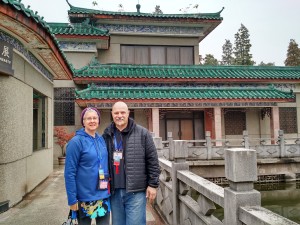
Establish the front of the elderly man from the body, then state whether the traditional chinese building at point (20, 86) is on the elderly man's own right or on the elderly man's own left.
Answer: on the elderly man's own right

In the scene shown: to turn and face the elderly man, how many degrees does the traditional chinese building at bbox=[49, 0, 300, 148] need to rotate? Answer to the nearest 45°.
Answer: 0° — it already faces them

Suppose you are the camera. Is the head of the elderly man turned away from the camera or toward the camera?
toward the camera

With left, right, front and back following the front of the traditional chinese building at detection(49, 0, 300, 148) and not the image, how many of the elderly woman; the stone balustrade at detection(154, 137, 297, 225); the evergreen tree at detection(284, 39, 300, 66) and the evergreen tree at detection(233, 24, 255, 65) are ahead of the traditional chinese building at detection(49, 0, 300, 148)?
2

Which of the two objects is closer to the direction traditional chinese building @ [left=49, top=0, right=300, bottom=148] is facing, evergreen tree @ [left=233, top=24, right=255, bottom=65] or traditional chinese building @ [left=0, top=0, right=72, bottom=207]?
the traditional chinese building

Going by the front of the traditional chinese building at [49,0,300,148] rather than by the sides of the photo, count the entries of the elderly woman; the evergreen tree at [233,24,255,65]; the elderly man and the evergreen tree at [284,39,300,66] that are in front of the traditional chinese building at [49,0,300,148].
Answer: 2

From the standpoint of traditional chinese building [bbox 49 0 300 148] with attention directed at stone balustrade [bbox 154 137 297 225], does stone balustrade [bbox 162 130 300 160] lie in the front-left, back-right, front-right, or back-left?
front-left

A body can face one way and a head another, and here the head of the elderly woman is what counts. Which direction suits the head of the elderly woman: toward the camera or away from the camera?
toward the camera

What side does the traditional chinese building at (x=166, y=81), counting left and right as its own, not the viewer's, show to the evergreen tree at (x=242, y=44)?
back

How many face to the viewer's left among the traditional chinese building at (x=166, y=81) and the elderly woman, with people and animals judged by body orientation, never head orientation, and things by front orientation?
0

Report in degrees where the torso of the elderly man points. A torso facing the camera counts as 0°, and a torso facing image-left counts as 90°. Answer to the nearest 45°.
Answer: approximately 45°

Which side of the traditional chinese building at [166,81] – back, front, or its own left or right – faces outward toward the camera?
front

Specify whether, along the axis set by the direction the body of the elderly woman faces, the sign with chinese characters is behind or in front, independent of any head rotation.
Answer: behind

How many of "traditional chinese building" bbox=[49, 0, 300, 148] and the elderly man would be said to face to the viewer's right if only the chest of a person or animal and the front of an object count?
0
